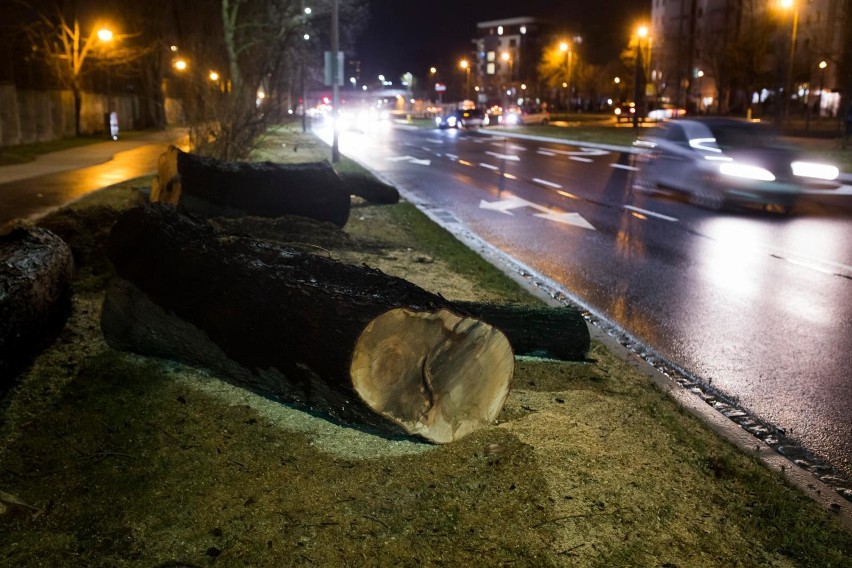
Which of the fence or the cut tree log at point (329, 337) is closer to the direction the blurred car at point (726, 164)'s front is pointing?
the cut tree log

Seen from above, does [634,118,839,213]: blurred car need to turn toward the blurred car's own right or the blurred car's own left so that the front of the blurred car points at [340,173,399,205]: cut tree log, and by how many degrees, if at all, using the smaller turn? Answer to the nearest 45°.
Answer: approximately 90° to the blurred car's own right

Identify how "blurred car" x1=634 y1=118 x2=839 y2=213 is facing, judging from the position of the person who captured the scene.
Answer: facing the viewer and to the right of the viewer

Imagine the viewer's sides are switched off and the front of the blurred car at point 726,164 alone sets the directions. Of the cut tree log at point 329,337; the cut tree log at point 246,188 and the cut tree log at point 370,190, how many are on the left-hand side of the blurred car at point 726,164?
0

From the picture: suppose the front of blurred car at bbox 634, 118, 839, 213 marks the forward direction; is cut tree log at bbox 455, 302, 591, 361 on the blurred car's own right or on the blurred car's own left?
on the blurred car's own right

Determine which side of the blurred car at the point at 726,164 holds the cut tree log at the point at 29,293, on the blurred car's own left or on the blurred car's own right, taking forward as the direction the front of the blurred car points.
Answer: on the blurred car's own right

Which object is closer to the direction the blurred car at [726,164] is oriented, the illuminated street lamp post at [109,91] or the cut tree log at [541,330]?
the cut tree log

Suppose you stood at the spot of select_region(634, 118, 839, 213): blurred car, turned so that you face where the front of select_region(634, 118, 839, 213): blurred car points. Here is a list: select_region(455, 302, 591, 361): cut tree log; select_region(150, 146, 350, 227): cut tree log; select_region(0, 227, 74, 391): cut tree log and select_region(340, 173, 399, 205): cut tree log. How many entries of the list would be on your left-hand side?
0

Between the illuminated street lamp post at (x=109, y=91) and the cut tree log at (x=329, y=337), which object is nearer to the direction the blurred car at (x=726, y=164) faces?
the cut tree log

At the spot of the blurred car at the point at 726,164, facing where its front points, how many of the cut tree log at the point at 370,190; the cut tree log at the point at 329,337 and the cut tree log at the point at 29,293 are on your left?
0

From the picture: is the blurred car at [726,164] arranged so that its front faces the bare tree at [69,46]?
no

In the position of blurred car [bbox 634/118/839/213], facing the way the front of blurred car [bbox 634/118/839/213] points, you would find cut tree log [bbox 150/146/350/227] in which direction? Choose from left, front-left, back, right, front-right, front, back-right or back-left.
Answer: right

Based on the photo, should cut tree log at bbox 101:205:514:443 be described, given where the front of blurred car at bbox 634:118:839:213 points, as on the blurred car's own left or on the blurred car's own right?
on the blurred car's own right

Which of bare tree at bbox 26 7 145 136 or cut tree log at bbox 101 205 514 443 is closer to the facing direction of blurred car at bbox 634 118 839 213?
the cut tree log

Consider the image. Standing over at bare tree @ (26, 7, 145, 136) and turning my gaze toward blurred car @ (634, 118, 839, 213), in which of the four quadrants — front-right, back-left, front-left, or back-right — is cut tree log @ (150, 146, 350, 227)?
front-right

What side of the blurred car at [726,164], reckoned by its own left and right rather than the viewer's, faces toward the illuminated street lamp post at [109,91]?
back

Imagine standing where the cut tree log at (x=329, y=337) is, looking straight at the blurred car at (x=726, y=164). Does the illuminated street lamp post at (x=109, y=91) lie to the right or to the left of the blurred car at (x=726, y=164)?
left
